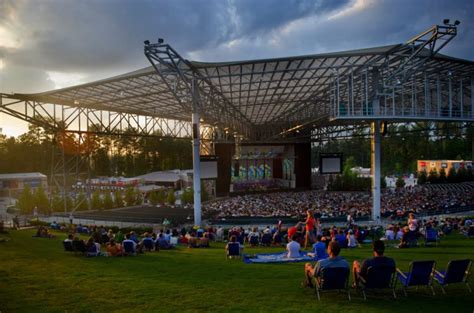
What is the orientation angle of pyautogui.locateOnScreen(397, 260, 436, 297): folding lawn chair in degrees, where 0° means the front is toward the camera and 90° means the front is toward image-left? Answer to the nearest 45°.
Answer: approximately 135°

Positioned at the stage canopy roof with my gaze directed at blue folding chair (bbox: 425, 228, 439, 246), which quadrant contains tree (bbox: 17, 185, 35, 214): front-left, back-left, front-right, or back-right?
back-right

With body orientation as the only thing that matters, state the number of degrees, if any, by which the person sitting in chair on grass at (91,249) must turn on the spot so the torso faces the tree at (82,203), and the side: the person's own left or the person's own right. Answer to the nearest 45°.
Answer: approximately 45° to the person's own left

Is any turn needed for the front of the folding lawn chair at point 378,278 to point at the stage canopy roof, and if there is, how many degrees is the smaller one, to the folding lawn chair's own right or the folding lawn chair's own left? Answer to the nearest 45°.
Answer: approximately 45° to the folding lawn chair's own right

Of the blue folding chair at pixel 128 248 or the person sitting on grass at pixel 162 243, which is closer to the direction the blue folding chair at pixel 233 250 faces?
the person sitting on grass

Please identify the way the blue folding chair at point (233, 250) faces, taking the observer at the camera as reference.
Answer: facing away from the viewer
